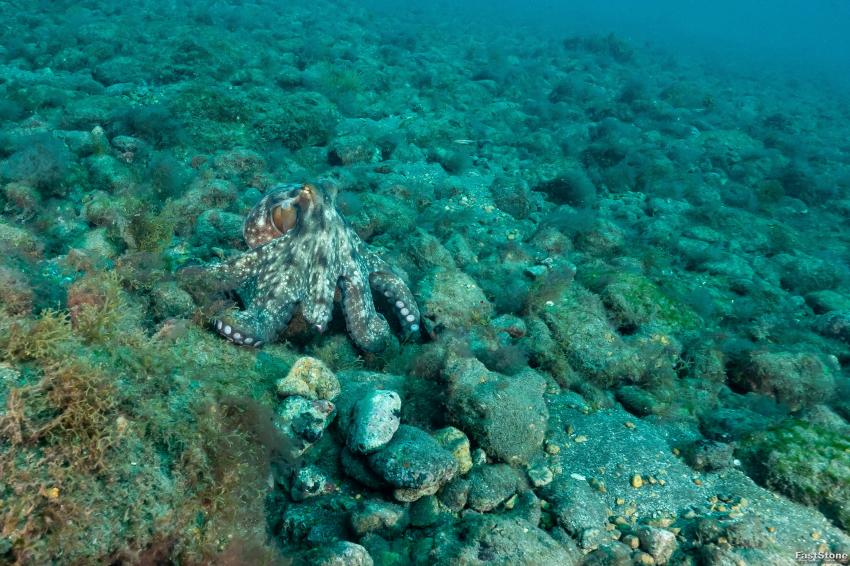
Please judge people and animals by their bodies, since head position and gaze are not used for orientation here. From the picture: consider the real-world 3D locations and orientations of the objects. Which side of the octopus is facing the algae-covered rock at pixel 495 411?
front

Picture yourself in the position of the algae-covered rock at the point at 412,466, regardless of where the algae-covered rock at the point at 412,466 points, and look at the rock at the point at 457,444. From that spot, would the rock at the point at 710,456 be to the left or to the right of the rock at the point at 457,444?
right

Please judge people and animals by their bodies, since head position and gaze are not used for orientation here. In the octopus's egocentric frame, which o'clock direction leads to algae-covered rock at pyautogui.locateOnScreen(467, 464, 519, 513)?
The algae-covered rock is roughly at 12 o'clock from the octopus.

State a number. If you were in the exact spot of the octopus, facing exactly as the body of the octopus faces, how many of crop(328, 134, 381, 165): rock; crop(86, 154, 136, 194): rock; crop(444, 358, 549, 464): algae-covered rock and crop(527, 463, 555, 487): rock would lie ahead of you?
2

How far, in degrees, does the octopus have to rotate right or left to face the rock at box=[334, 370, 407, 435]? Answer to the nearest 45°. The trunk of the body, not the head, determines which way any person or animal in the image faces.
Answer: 0° — it already faces it

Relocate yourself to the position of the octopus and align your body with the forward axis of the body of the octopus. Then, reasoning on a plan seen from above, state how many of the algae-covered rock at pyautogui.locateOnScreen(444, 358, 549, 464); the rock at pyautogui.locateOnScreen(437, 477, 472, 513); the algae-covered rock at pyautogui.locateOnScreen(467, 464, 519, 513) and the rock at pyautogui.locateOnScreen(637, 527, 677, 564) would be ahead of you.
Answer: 4

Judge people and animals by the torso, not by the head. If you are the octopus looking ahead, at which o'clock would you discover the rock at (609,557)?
The rock is roughly at 12 o'clock from the octopus.

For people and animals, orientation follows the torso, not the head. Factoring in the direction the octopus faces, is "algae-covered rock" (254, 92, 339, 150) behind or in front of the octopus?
behind

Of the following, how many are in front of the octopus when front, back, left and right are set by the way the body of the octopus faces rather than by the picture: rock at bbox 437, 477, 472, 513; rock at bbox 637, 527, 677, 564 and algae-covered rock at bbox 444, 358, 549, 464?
3

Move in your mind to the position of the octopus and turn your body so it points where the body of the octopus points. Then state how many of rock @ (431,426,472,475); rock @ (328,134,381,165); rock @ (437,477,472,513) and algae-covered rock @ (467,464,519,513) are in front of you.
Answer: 3

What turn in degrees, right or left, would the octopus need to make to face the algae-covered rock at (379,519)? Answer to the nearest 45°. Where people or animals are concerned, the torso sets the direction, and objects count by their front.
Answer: approximately 45° to its right

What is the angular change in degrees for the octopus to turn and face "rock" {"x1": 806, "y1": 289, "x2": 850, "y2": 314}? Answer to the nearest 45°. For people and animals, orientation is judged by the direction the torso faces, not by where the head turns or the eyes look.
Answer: approximately 45° to its left

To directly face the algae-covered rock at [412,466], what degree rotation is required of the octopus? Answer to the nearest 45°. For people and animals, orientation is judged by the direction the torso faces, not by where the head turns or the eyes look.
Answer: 0° — it already faces it

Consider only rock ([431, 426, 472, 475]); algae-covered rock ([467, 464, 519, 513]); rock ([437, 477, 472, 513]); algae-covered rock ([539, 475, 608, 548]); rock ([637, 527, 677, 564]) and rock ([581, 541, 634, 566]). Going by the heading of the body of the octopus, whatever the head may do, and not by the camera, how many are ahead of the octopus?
6

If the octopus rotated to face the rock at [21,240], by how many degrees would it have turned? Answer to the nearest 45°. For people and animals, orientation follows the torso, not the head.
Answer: approximately 135° to its right

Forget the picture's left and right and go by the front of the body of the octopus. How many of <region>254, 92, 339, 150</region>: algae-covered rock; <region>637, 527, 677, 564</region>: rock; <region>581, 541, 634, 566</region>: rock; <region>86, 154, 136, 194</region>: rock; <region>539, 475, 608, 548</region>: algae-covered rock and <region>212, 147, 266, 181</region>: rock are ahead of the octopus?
3
